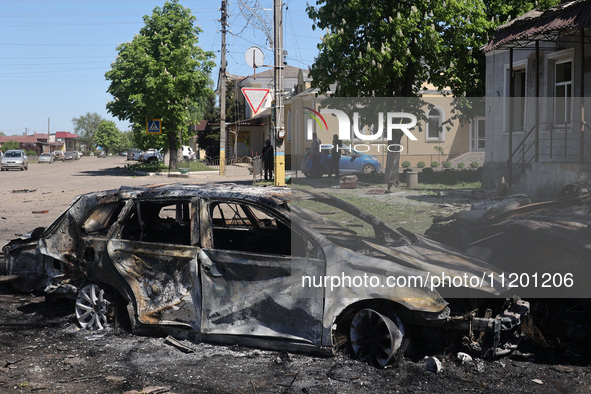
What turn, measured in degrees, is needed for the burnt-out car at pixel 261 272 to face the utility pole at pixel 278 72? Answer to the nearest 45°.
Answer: approximately 135° to its left

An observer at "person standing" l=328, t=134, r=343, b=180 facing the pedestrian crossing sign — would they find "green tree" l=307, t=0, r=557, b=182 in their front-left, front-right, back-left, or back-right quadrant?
back-right
